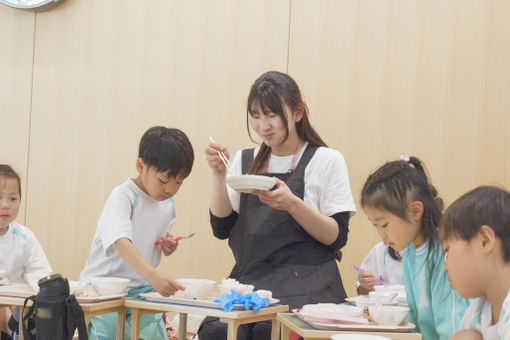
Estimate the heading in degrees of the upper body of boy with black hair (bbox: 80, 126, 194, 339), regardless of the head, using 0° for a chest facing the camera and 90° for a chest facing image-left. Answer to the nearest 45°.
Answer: approximately 315°

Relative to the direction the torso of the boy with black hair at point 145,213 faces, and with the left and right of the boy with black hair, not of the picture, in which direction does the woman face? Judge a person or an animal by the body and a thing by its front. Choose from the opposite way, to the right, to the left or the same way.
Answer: to the right

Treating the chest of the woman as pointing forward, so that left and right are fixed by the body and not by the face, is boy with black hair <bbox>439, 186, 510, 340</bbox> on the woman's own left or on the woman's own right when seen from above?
on the woman's own left

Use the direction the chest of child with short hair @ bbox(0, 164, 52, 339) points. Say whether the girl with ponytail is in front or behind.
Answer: in front

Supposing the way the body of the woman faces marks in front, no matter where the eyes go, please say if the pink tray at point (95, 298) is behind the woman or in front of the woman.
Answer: in front

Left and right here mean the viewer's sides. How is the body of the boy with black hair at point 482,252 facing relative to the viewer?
facing to the left of the viewer

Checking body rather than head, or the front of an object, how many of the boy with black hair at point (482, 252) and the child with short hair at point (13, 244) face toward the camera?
1

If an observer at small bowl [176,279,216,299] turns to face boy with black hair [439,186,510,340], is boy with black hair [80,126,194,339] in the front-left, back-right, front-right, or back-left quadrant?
back-left

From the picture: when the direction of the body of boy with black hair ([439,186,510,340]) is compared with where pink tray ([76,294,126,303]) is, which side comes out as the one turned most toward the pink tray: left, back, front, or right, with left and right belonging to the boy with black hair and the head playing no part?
front

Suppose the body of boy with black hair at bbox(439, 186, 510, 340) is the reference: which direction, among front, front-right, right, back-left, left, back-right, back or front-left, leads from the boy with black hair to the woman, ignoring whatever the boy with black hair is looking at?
front-right

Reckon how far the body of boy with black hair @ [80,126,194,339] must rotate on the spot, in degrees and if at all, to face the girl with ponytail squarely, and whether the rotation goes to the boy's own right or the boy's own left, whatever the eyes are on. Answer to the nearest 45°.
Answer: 0° — they already face them

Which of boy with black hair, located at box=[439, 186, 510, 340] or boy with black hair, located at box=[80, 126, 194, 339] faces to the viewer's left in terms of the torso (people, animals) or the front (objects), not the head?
boy with black hair, located at box=[439, 186, 510, 340]

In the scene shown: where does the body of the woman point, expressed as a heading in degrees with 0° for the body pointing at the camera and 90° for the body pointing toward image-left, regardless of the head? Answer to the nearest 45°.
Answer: approximately 45°

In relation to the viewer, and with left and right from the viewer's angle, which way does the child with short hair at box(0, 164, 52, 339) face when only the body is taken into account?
facing the viewer
